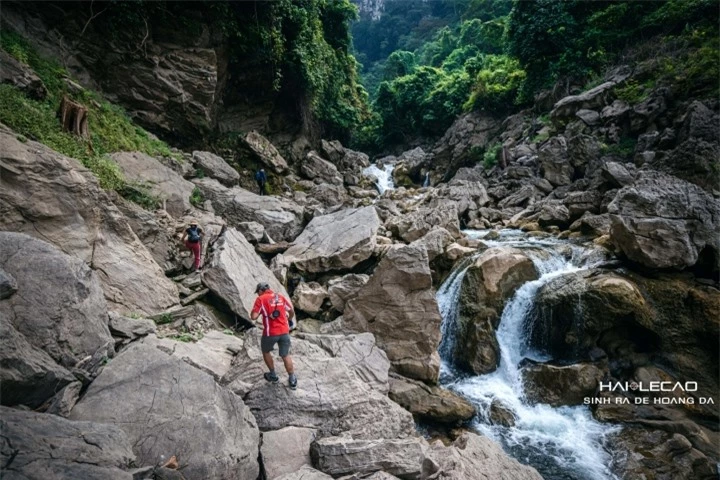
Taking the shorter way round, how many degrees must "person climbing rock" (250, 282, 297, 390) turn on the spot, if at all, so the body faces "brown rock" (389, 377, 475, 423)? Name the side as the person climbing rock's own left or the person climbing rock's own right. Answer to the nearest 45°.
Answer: approximately 90° to the person climbing rock's own right

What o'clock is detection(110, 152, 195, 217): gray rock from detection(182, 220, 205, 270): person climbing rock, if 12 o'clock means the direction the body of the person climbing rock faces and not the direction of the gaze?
The gray rock is roughly at 11 o'clock from the person climbing rock.

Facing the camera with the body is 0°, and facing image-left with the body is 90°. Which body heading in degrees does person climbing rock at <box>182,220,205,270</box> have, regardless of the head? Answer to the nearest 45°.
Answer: approximately 180°

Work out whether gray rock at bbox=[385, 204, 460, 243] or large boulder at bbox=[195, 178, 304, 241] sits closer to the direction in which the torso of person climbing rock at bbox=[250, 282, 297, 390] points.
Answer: the large boulder

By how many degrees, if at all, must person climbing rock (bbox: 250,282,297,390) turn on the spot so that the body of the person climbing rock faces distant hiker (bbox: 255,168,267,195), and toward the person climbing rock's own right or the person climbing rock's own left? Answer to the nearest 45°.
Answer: approximately 45° to the person climbing rock's own right

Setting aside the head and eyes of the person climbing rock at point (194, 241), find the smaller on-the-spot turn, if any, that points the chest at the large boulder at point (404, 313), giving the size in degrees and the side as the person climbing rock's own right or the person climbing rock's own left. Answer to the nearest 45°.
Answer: approximately 90° to the person climbing rock's own right

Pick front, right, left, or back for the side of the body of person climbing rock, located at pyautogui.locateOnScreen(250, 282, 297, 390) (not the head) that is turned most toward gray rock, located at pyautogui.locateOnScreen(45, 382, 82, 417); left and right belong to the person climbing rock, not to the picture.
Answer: left

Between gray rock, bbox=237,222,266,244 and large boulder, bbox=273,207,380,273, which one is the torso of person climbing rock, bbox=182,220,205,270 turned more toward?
the gray rock

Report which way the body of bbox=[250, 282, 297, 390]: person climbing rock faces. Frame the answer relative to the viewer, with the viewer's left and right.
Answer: facing away from the viewer and to the left of the viewer

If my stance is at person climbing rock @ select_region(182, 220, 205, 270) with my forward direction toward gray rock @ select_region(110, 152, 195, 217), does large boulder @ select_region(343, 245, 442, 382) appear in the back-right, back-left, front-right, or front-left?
back-right

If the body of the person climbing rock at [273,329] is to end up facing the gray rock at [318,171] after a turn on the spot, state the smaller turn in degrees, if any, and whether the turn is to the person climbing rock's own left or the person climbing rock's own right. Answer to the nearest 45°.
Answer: approximately 45° to the person climbing rock's own right
